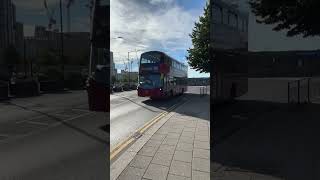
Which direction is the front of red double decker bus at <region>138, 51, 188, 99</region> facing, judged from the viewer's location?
facing the viewer and to the left of the viewer

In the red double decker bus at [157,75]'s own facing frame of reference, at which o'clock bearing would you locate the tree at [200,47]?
The tree is roughly at 10 o'clock from the red double decker bus.
